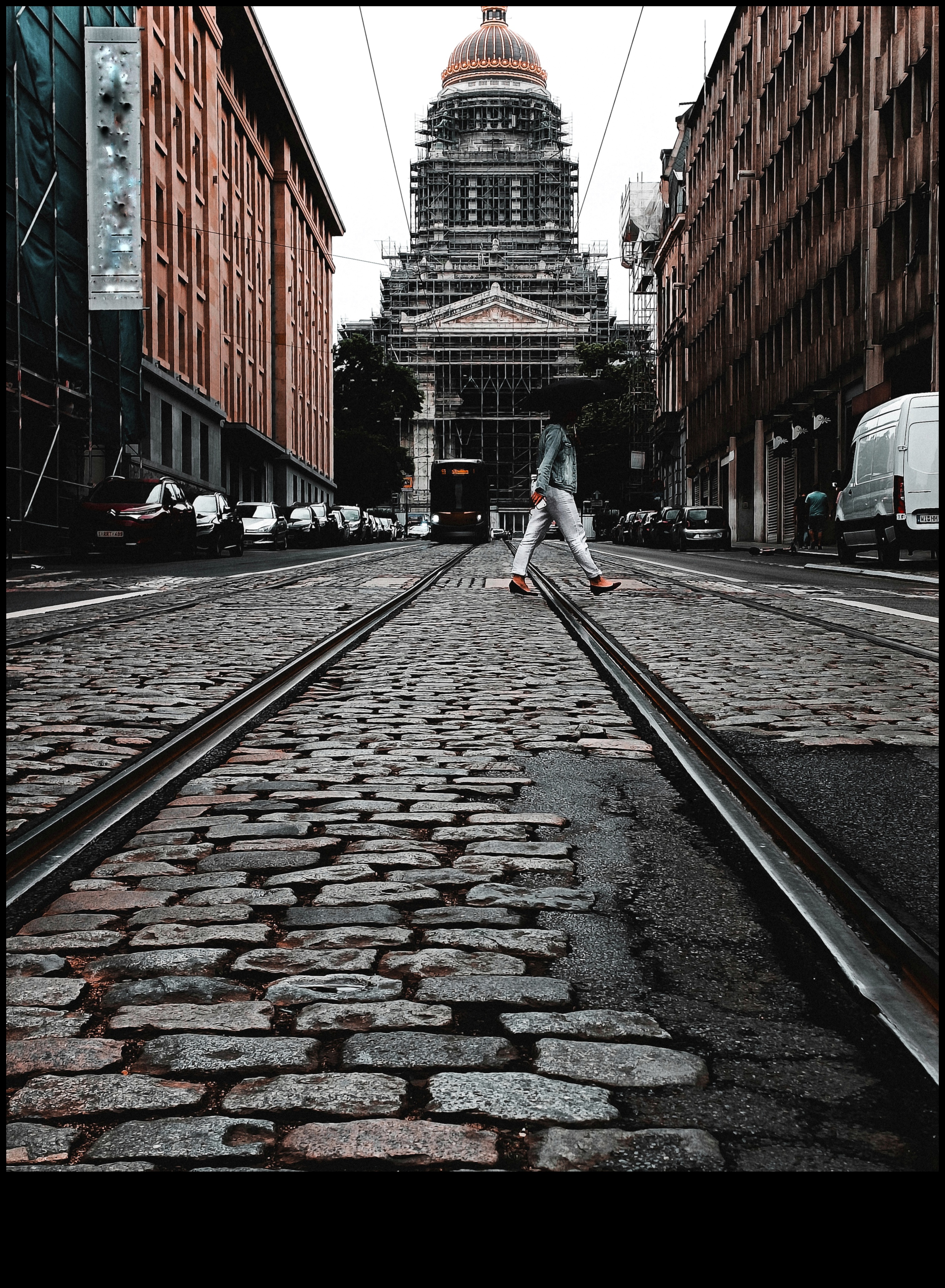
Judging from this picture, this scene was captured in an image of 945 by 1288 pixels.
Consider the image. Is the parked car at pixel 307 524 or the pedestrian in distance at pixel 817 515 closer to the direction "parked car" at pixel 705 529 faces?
the parked car

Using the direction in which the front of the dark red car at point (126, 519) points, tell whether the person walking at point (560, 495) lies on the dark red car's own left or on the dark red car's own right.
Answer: on the dark red car's own left

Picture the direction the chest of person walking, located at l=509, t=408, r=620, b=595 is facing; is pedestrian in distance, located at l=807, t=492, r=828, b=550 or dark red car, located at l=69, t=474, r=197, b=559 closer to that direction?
the pedestrian in distance

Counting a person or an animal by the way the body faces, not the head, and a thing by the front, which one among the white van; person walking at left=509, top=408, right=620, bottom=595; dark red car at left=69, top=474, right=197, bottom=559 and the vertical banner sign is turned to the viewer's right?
the person walking

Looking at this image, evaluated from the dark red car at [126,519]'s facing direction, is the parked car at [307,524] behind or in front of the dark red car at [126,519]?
behind

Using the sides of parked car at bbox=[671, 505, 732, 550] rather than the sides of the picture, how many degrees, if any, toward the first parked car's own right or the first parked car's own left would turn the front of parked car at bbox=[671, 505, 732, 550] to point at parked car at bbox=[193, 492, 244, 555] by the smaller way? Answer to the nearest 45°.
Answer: approximately 135° to the first parked car's own left

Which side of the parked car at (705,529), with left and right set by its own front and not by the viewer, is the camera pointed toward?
back

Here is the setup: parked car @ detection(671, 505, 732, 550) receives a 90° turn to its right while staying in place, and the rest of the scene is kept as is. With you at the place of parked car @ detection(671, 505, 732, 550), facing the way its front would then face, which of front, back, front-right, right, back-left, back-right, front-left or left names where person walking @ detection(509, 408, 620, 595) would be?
right

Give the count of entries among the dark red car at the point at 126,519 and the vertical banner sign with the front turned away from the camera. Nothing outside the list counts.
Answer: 0

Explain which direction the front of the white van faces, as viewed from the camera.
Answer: facing away from the viewer and to the left of the viewer

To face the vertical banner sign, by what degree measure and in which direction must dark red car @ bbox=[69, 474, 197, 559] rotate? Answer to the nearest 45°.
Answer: approximately 135° to its right

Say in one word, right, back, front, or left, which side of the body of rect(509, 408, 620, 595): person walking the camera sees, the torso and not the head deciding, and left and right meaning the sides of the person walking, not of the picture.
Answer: right

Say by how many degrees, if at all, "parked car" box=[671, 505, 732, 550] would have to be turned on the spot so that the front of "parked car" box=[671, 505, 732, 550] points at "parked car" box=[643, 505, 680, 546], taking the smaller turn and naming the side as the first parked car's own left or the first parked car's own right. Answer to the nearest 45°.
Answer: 0° — it already faces it
